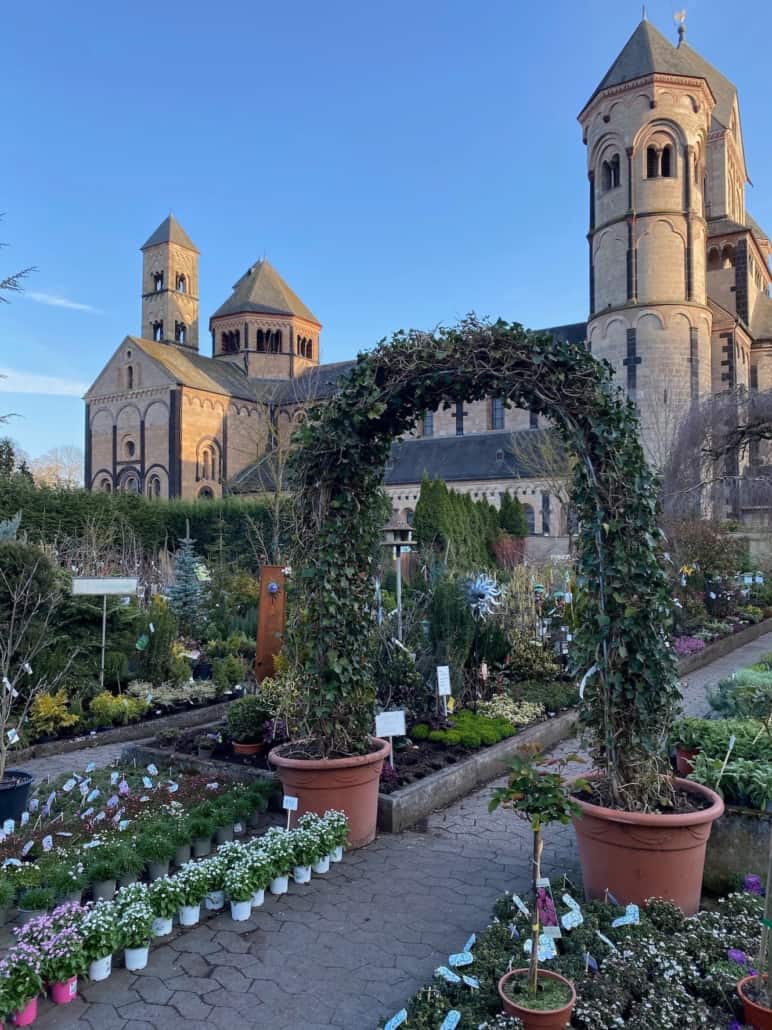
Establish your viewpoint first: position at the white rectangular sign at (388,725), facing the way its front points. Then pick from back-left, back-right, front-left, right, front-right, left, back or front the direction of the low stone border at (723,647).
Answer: back-left

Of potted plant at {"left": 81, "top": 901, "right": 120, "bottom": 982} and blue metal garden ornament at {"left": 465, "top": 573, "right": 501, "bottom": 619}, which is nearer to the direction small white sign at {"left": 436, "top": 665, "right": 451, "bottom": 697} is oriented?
the potted plant

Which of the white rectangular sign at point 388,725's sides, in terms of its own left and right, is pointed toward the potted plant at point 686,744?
left

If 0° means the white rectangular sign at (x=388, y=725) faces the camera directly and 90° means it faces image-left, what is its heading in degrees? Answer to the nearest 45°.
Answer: approximately 0°

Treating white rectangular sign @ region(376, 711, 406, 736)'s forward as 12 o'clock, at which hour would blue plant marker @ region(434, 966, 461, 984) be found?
The blue plant marker is roughly at 12 o'clock from the white rectangular sign.

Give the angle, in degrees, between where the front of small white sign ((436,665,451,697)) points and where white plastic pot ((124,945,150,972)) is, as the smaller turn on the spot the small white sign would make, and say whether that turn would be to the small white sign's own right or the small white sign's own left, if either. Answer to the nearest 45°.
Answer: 0° — it already faces it
